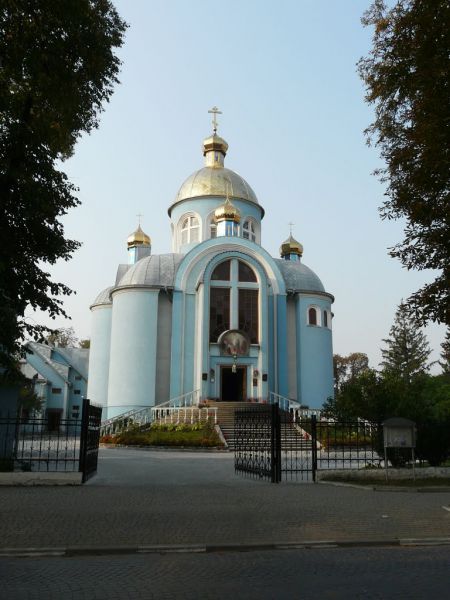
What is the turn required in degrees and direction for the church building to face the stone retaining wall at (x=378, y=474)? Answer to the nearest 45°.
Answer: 0° — it already faces it

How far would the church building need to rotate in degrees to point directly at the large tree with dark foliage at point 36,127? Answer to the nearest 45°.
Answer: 0° — it already faces it

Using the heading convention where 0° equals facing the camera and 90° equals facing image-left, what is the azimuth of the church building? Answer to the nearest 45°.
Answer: approximately 0°

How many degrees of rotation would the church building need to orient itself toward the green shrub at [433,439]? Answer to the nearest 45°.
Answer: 0° — it already faces it

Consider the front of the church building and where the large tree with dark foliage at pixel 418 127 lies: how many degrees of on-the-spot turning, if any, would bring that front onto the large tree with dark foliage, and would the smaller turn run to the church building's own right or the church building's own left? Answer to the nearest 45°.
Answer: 0° — it already faces it
